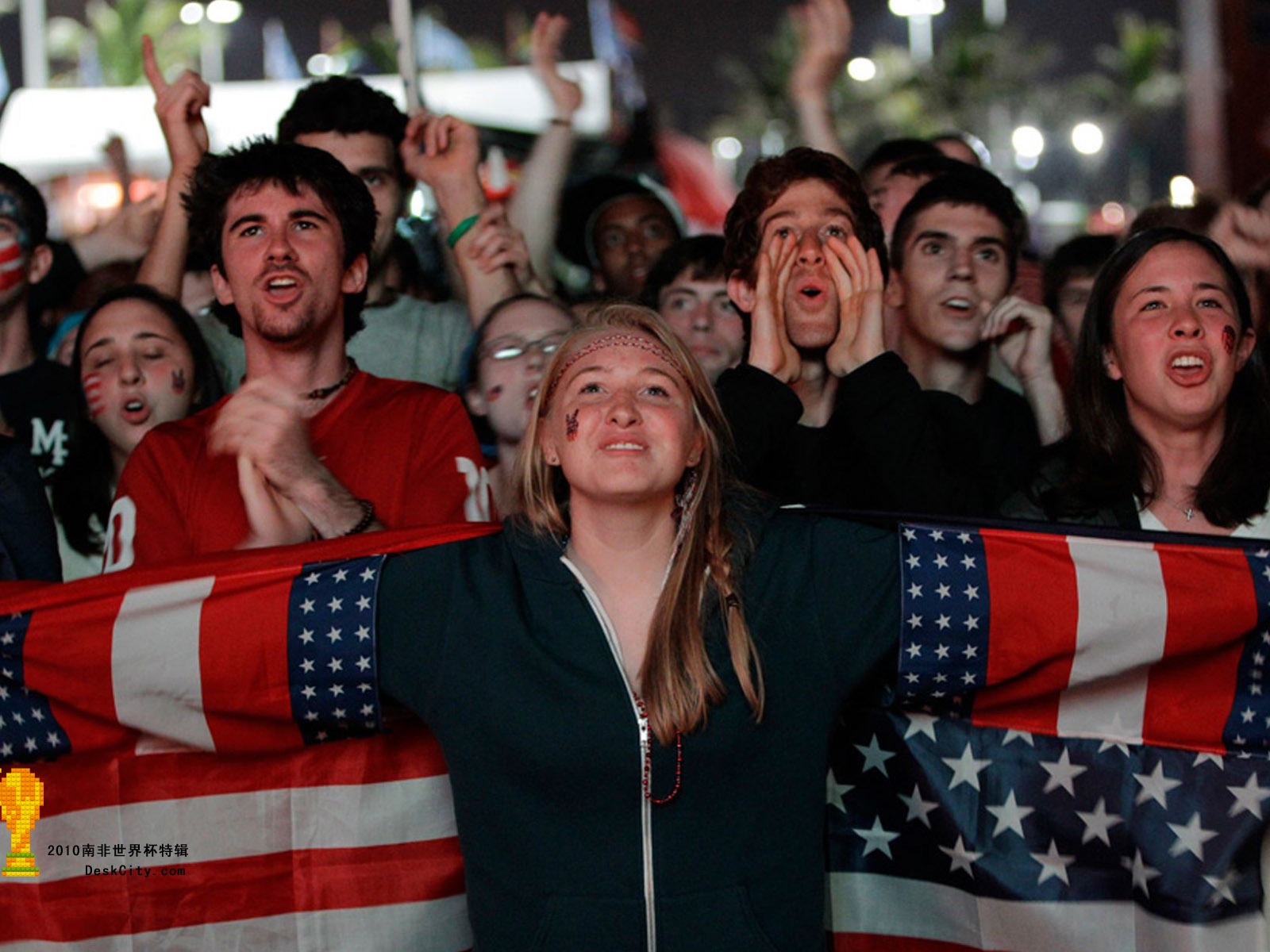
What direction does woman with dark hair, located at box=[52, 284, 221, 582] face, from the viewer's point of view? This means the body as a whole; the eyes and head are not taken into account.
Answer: toward the camera

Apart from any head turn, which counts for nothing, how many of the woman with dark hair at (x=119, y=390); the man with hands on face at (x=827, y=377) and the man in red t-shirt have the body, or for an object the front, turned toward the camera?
3

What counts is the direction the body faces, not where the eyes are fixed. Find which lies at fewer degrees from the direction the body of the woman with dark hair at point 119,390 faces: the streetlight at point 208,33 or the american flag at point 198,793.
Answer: the american flag

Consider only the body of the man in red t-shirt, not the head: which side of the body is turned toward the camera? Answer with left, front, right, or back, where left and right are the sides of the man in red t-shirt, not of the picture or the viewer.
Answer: front

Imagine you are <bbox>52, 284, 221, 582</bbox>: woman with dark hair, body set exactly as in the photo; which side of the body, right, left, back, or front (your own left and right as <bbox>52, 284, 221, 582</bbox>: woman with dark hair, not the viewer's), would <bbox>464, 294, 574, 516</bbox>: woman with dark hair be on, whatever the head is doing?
left

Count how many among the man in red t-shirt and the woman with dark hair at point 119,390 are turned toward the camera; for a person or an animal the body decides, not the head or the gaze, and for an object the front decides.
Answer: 2

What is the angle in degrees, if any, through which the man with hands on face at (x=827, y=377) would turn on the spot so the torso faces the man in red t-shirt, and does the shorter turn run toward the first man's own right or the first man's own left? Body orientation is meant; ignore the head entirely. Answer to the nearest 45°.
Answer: approximately 90° to the first man's own right

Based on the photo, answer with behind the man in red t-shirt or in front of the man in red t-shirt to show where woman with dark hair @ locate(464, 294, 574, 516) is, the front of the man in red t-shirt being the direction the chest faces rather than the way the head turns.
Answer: behind

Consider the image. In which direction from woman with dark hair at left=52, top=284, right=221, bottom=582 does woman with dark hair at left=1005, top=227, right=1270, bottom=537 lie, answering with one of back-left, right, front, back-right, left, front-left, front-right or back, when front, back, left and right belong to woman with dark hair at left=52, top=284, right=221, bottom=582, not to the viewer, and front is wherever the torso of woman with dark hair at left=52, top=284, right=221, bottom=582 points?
front-left

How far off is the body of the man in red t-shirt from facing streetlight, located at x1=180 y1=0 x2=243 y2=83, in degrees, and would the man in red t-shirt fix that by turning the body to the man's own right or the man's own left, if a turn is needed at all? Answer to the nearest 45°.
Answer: approximately 180°
